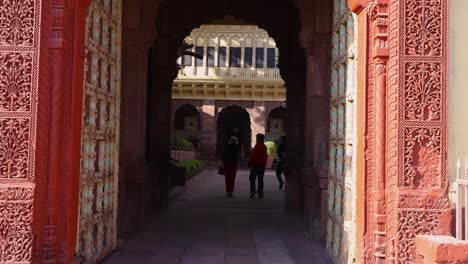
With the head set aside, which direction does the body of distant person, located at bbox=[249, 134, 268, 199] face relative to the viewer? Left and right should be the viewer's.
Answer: facing away from the viewer

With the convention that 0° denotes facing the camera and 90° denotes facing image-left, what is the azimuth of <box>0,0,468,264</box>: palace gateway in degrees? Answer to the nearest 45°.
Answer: approximately 0°

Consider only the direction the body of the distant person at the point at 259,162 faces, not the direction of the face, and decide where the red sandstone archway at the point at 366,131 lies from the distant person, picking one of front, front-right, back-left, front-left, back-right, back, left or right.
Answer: back

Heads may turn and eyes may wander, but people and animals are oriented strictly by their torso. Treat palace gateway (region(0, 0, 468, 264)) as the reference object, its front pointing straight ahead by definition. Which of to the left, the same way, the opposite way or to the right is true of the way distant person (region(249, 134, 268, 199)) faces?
the opposite way

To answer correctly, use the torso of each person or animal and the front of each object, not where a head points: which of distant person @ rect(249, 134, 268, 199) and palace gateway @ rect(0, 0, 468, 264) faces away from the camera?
the distant person

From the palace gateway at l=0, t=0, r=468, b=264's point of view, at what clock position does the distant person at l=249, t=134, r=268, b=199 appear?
The distant person is roughly at 6 o'clock from the palace gateway.

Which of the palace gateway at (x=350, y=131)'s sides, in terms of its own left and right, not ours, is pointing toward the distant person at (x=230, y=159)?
back

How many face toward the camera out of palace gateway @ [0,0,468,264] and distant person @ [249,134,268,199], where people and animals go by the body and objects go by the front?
1

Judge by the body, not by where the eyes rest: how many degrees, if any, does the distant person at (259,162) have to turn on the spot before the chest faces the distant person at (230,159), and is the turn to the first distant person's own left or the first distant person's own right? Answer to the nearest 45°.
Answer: approximately 90° to the first distant person's own left

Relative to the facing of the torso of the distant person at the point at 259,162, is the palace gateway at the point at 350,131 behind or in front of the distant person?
behind
